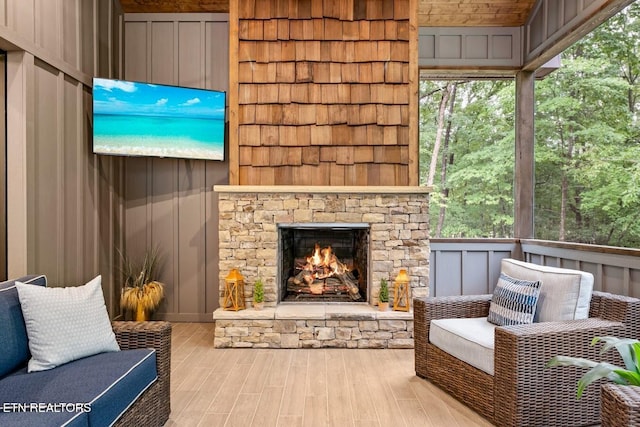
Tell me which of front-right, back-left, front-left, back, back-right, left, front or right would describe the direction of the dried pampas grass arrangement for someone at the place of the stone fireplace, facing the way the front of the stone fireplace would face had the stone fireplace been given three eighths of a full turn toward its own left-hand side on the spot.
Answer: back-left

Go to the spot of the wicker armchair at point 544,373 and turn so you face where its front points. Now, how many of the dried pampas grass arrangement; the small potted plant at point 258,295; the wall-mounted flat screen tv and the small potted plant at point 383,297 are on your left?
0

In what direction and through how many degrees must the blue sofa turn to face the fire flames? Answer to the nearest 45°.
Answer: approximately 90° to its left

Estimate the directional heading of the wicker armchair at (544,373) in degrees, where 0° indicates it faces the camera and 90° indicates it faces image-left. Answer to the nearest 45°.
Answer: approximately 45°

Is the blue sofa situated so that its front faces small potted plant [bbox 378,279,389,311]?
no

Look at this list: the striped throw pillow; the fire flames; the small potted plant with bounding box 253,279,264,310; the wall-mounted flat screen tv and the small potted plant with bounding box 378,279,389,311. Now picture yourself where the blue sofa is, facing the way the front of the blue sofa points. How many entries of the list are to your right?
0

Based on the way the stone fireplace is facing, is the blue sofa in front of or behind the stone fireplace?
in front

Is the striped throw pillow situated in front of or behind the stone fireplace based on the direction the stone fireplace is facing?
in front

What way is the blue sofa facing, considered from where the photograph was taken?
facing the viewer and to the right of the viewer

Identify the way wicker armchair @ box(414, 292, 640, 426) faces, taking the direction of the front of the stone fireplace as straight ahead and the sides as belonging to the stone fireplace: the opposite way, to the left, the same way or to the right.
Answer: to the right

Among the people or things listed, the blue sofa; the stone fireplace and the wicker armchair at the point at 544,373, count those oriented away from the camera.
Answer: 0

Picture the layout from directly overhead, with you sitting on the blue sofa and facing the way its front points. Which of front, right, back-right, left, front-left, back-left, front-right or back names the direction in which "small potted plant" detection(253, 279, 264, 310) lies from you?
left

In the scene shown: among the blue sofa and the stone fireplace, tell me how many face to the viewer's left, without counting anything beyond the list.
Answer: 0

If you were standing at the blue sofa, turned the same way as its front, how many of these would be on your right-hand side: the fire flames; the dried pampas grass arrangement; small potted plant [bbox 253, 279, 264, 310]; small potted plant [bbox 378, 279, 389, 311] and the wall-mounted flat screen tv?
0

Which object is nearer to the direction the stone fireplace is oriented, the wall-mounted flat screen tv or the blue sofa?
the blue sofa

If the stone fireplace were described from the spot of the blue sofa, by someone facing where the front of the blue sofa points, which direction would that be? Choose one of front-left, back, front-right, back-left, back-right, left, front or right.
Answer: left

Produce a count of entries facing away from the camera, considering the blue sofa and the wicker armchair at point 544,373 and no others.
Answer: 0

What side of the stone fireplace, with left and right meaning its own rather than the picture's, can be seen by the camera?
front

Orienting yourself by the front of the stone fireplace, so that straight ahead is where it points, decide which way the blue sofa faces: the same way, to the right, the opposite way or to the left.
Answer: to the left

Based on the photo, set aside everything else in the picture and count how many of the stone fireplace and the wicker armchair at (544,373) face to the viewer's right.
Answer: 0

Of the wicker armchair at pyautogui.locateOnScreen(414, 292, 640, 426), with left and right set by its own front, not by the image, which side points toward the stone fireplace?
right

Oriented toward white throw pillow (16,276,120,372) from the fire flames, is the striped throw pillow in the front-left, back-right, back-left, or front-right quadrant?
front-left
